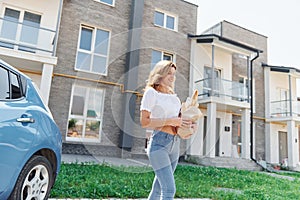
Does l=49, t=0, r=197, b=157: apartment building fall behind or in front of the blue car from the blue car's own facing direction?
behind
